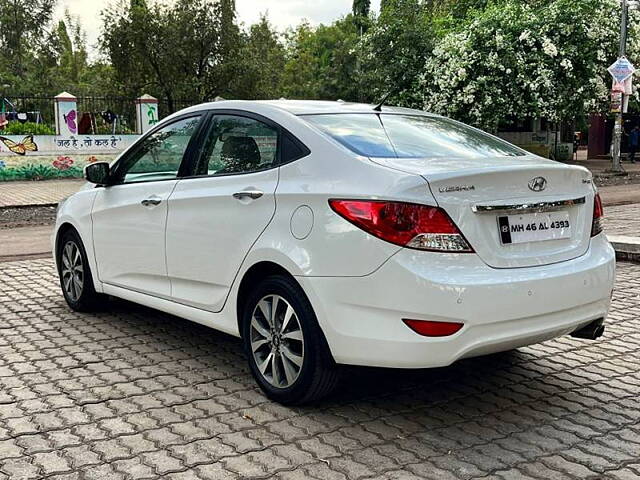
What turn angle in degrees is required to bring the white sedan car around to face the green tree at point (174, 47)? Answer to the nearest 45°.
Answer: approximately 45° to its right

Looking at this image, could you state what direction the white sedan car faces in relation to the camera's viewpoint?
facing away from the viewer and to the left of the viewer

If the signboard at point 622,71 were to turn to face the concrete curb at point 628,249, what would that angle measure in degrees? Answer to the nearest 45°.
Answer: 0° — it already faces it

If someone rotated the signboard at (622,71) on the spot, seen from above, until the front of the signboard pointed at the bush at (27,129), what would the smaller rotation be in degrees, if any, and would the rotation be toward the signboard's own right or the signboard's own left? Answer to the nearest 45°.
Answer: approximately 90° to the signboard's own right

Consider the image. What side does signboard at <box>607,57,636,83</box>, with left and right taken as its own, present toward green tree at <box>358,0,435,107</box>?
right

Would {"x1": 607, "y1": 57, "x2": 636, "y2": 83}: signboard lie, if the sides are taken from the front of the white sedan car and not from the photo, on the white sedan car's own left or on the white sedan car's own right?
on the white sedan car's own right

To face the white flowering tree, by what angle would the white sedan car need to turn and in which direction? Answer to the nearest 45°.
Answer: approximately 45° to its right

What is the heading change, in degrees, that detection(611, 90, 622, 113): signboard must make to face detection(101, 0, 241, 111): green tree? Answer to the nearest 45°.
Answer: approximately 90° to its right

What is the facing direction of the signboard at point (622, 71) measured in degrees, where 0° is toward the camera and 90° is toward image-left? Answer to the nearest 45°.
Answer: approximately 0°

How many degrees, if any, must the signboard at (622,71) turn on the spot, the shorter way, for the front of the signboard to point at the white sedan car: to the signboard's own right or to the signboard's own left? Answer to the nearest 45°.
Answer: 0° — it already faces it

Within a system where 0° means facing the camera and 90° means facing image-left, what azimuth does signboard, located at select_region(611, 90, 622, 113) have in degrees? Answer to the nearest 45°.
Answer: approximately 0°

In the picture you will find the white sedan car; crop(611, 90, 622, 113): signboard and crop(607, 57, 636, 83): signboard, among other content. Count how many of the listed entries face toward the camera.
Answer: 2

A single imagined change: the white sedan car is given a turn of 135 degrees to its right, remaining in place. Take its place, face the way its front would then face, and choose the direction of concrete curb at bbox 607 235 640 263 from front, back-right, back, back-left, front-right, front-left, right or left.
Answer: front-left
